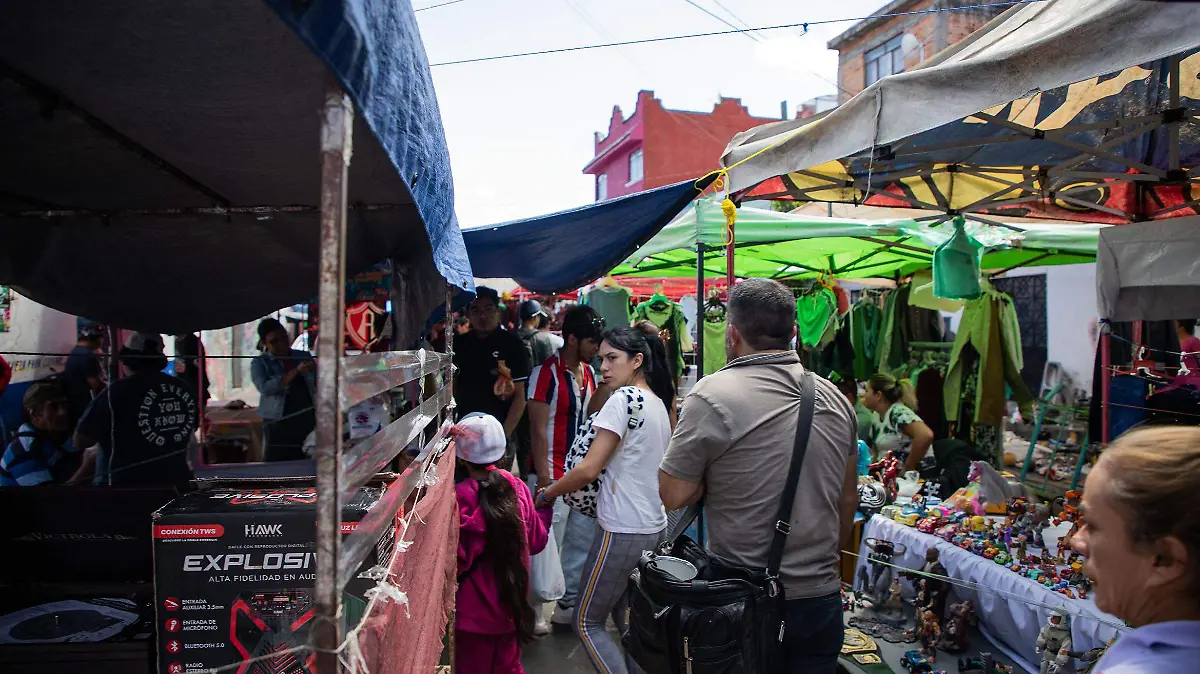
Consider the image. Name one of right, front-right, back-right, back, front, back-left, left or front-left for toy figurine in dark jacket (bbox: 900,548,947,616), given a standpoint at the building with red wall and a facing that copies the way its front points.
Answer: front-left

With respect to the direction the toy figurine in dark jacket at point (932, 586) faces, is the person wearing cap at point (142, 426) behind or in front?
in front

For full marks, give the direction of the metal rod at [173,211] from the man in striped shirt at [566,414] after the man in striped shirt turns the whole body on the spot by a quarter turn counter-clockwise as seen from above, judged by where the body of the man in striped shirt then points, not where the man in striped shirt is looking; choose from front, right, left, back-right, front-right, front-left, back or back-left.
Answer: back

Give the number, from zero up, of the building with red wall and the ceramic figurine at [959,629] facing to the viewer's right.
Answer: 0

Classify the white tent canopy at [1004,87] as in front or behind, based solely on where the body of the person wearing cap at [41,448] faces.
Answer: in front

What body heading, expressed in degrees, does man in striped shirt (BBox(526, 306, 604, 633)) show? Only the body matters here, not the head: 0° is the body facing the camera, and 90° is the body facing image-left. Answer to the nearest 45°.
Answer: approximately 315°

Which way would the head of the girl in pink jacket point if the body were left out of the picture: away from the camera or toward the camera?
away from the camera

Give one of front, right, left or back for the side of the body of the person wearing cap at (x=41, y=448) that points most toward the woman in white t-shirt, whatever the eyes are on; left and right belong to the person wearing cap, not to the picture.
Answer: front

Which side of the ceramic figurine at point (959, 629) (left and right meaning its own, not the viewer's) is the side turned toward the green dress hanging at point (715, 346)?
right

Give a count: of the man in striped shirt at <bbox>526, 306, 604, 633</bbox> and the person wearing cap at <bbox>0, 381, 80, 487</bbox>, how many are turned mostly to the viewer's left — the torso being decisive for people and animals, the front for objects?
0

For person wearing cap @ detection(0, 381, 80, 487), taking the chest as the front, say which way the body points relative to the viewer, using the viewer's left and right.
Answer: facing the viewer and to the right of the viewer

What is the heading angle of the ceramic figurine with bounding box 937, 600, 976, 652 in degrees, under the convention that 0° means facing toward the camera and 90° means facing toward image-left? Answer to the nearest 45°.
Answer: approximately 45°
